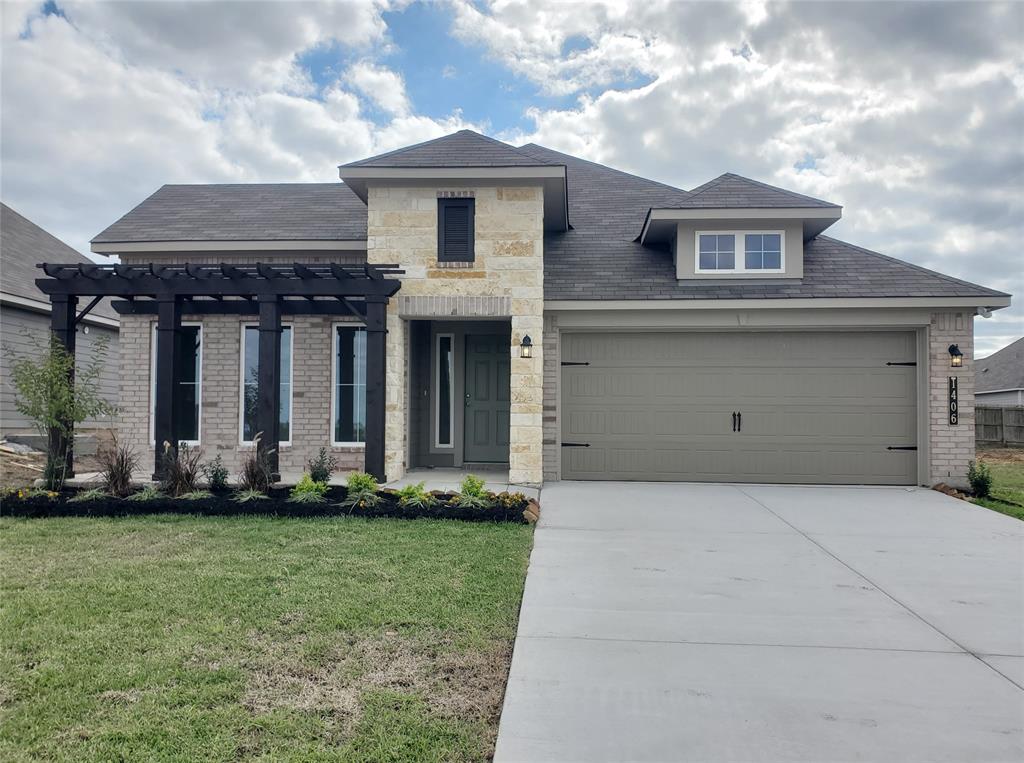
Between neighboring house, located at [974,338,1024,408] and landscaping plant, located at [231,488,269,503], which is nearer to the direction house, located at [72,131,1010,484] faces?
the landscaping plant

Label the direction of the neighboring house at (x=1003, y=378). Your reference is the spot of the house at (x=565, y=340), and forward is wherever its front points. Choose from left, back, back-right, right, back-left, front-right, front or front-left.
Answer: back-left

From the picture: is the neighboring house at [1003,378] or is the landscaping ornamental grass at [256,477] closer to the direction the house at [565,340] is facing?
the landscaping ornamental grass

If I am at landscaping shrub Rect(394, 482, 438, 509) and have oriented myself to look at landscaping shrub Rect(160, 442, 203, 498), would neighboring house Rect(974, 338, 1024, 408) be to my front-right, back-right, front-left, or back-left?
back-right

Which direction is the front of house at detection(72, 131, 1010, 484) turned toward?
toward the camera

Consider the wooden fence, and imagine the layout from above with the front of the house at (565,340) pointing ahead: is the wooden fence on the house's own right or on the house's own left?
on the house's own left

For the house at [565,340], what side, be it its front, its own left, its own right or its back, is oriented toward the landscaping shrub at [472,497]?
front

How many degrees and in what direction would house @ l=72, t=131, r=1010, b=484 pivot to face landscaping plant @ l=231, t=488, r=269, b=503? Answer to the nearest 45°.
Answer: approximately 45° to its right

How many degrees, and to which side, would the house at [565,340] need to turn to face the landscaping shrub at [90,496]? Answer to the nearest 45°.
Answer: approximately 45° to its right

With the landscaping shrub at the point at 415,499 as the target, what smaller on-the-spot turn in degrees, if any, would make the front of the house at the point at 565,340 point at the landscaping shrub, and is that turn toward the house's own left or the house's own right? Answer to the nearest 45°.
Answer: approximately 45° to the house's own right
